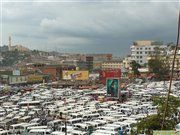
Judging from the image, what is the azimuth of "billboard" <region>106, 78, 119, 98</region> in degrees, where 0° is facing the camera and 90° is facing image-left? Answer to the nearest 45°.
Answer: approximately 0°
